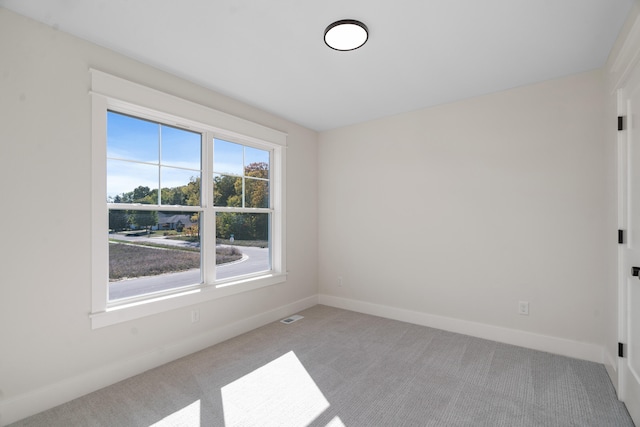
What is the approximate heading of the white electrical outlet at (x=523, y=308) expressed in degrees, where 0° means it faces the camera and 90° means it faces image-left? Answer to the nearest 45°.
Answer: approximately 0°
